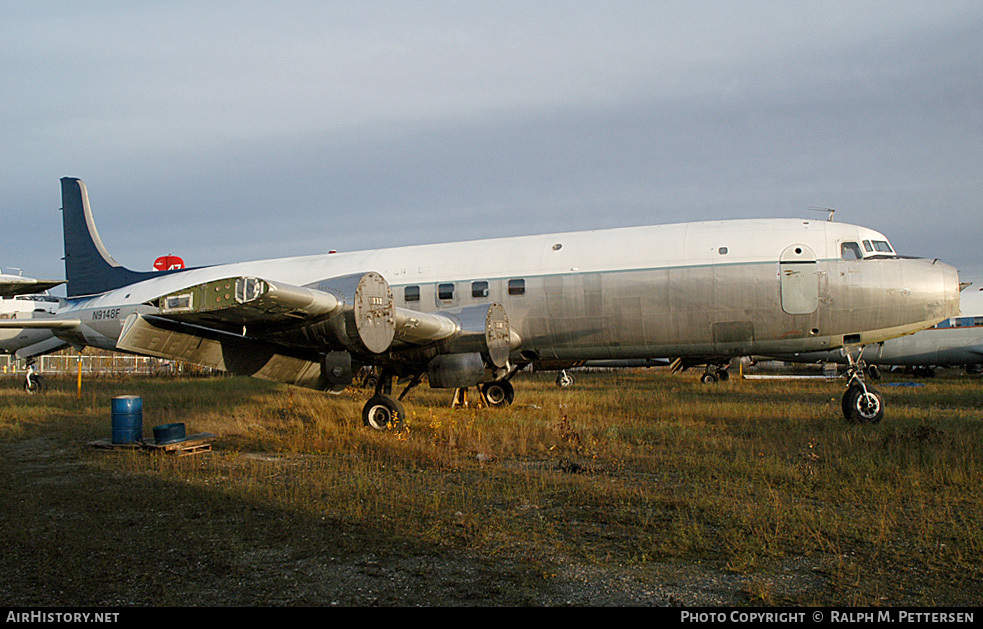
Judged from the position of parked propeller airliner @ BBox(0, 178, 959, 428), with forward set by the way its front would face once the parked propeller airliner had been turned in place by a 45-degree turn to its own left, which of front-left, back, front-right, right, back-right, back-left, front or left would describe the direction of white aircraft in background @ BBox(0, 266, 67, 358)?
back-left

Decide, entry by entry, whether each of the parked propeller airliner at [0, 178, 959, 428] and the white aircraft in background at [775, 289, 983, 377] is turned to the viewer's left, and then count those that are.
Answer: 1

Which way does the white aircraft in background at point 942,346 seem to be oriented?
to the viewer's left

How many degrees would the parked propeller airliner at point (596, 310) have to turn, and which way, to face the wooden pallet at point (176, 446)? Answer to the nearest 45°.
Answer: approximately 135° to its right

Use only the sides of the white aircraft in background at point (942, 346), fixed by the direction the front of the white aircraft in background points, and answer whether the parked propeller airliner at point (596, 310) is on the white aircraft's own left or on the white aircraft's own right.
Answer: on the white aircraft's own left

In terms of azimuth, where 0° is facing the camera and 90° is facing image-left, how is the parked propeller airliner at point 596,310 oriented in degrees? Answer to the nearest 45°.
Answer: approximately 315°
